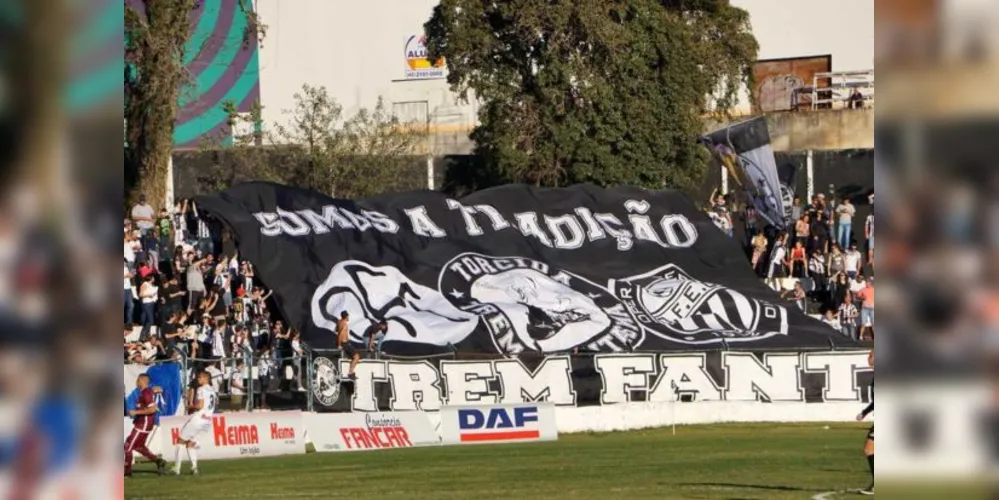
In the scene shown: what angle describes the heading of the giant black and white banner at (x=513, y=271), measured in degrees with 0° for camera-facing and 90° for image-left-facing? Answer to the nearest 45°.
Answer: approximately 0°

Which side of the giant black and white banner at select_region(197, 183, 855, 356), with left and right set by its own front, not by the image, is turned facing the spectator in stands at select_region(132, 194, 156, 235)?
right

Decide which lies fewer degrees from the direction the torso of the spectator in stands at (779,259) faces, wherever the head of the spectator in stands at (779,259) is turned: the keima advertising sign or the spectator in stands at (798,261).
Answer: the keima advertising sign

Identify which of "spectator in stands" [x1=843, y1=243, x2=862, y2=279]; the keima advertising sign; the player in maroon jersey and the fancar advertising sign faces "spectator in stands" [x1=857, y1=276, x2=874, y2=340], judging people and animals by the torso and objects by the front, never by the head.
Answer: "spectator in stands" [x1=843, y1=243, x2=862, y2=279]

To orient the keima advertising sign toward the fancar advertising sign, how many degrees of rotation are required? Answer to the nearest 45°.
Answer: approximately 90° to its left
